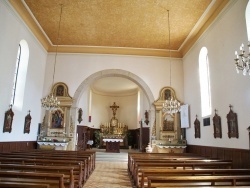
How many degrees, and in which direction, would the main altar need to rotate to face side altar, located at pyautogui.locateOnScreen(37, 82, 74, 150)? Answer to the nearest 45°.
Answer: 0° — it already faces it

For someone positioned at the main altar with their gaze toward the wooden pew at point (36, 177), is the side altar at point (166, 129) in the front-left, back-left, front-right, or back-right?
front-left

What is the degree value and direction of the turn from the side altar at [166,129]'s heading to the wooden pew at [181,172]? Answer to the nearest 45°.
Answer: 0° — it already faces it

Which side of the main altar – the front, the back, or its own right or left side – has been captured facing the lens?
front

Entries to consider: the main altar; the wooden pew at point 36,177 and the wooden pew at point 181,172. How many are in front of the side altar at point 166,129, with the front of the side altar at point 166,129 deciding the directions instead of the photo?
2

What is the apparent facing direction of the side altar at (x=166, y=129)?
toward the camera

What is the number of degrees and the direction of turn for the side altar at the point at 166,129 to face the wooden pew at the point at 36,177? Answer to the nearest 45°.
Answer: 0° — it already faces it

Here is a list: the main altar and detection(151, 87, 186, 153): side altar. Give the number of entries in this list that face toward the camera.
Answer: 2

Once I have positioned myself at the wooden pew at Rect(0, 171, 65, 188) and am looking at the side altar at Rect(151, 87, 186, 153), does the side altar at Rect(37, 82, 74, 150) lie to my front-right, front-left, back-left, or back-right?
front-left

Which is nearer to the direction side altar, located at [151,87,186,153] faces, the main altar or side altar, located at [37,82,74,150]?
the side altar

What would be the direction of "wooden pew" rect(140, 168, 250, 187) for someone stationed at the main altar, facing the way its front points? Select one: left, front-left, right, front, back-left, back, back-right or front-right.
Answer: front

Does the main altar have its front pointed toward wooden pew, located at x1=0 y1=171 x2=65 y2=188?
yes

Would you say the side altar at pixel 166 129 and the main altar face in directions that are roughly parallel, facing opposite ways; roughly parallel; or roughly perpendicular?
roughly parallel

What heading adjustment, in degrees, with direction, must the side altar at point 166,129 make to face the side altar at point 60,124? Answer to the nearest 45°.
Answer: approximately 90° to its right

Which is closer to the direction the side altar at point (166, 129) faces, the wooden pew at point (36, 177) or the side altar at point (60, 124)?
the wooden pew
